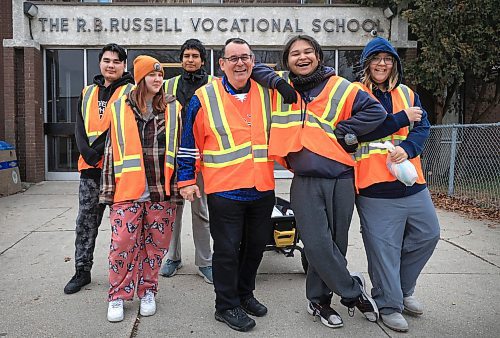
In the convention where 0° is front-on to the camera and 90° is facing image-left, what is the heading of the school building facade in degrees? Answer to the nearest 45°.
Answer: approximately 0°

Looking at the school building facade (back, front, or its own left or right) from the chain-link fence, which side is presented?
left
